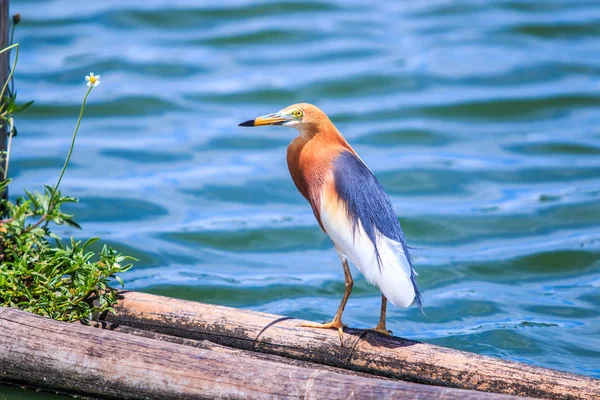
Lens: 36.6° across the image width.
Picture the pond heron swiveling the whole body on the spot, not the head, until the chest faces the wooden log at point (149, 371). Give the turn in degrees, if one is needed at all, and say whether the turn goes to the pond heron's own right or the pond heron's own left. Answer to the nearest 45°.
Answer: approximately 45° to the pond heron's own left

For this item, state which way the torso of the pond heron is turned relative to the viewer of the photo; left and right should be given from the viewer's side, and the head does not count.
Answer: facing to the left of the viewer

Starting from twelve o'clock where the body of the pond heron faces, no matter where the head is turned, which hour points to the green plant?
The green plant is roughly at 12 o'clock from the pond heron.
